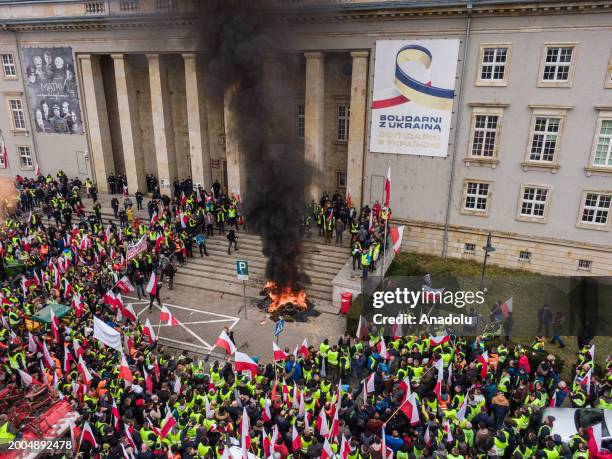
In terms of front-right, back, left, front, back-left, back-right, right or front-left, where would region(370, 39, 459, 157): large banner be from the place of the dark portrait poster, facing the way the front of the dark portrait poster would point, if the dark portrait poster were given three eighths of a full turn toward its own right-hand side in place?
back

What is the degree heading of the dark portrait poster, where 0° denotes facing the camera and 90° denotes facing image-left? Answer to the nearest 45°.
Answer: approximately 0°

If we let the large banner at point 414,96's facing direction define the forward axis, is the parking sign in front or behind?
in front

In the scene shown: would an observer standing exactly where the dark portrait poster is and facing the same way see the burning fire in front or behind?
in front

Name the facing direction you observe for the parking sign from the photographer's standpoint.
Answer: facing the viewer
